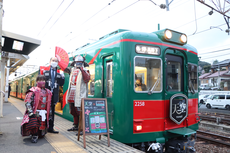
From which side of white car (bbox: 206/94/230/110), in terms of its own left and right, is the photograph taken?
left

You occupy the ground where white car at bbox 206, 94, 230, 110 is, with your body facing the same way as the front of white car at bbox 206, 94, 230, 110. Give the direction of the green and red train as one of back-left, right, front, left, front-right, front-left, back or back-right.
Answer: left

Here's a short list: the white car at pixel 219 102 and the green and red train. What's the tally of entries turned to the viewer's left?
1

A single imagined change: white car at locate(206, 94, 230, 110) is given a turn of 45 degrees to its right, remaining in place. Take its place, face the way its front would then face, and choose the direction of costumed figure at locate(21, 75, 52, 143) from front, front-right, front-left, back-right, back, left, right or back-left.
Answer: back-left

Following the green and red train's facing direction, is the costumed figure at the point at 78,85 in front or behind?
behind

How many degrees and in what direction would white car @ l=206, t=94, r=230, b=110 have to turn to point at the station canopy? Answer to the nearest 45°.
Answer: approximately 90° to its left

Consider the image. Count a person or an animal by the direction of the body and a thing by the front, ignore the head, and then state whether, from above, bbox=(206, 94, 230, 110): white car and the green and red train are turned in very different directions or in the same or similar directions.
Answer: very different directions

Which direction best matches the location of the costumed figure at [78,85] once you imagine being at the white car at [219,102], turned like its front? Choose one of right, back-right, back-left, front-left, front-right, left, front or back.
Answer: left

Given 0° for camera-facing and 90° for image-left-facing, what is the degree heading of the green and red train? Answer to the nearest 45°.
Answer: approximately 315°

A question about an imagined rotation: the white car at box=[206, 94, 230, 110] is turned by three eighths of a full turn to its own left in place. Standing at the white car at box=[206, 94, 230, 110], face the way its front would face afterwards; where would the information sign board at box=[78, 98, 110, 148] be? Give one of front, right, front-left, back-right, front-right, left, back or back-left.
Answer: front-right
